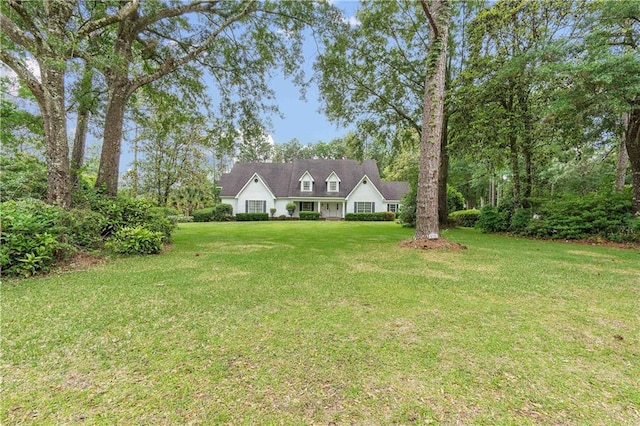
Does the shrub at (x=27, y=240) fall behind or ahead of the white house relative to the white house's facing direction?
ahead

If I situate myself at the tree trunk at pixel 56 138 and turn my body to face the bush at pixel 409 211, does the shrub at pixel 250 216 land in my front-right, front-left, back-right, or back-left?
front-left

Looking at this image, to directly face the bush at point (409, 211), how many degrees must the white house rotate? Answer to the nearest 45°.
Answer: approximately 45° to its left

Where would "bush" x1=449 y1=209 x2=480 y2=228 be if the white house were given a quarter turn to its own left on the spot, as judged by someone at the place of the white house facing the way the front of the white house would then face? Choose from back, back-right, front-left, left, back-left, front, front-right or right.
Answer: front-right

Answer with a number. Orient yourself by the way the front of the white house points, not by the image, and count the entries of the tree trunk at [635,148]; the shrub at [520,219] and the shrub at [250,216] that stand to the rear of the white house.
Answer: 0

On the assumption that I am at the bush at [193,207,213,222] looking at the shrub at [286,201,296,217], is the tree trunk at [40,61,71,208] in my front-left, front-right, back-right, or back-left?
back-right

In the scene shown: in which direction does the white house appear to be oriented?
toward the camera

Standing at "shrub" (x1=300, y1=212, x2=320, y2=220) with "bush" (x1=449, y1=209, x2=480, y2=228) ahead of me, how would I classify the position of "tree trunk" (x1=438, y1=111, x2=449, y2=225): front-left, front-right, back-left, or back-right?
front-right

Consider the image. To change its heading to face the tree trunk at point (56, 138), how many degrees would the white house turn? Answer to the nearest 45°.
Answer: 0° — it already faces it

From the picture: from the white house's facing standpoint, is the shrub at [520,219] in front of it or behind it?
in front
